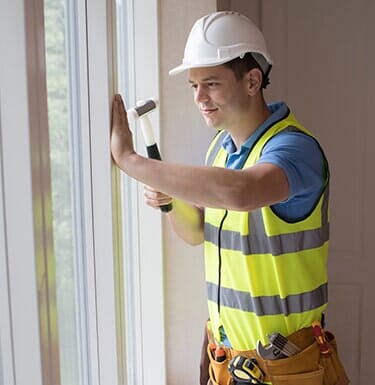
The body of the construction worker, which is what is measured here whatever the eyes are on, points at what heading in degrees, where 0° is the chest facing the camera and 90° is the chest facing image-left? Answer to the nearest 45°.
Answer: approximately 45°

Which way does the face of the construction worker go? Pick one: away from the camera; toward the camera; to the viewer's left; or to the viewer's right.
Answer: to the viewer's left
